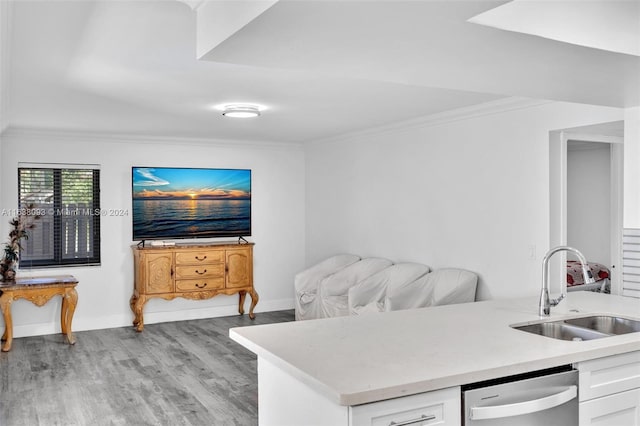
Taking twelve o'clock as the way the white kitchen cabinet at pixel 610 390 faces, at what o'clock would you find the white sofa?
The white sofa is roughly at 6 o'clock from the white kitchen cabinet.

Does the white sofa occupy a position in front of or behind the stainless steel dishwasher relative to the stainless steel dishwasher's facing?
behind

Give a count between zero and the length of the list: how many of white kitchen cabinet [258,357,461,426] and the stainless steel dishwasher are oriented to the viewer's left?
0

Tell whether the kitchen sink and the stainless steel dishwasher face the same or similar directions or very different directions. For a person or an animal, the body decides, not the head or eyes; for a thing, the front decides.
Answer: same or similar directions

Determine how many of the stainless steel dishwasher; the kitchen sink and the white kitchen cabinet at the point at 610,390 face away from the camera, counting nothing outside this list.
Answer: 0

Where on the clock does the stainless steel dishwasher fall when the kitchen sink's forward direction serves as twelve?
The stainless steel dishwasher is roughly at 2 o'clock from the kitchen sink.

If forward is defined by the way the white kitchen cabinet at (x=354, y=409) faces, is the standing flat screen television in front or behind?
behind

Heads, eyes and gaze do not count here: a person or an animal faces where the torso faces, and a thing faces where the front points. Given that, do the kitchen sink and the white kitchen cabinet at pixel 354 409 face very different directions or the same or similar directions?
same or similar directions

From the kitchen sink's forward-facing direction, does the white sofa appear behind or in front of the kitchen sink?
behind

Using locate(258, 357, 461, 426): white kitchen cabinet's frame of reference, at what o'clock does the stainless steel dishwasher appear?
The stainless steel dishwasher is roughly at 10 o'clock from the white kitchen cabinet.

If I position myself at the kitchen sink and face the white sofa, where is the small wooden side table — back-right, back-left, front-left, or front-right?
front-left

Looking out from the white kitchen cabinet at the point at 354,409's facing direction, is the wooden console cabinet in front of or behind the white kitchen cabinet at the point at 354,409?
behind

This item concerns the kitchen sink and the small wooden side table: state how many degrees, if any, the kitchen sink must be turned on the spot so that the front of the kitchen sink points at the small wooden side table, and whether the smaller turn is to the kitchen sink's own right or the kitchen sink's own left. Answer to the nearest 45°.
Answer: approximately 135° to the kitchen sink's own right

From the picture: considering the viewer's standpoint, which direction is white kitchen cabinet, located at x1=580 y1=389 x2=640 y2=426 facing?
facing the viewer and to the right of the viewer

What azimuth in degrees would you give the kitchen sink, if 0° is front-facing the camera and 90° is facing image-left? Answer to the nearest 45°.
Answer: approximately 315°

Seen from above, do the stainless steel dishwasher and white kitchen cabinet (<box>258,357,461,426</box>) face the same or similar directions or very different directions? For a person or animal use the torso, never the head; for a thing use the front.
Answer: same or similar directions

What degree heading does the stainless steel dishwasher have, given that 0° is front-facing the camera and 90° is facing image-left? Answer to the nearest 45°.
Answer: approximately 315°

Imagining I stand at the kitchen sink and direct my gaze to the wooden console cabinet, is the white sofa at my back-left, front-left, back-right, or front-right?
front-right
